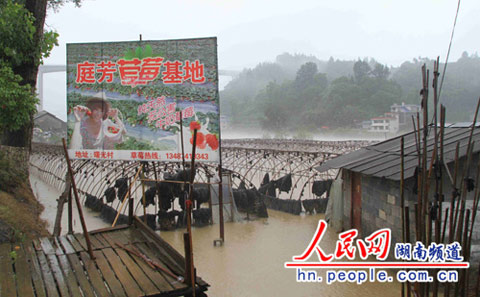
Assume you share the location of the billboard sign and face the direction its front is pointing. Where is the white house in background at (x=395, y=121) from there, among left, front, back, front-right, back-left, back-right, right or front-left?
back-left

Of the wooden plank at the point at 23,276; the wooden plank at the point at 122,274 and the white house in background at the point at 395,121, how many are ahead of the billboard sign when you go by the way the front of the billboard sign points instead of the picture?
2

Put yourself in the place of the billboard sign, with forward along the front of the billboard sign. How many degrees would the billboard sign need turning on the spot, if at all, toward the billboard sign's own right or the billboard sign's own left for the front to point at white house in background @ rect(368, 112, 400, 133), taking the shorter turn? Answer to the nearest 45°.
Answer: approximately 135° to the billboard sign's own left

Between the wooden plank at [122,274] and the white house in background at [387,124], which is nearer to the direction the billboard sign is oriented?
the wooden plank

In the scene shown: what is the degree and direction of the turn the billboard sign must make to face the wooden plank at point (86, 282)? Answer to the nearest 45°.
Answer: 0° — it already faces it

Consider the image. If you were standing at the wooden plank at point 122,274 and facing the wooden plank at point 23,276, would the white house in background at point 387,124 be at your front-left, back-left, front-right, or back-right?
back-right

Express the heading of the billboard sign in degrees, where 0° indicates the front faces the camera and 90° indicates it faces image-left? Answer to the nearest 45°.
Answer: approximately 0°

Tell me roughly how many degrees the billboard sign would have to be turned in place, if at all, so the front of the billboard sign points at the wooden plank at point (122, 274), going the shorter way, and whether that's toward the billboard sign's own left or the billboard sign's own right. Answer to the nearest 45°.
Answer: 0° — it already faces it
